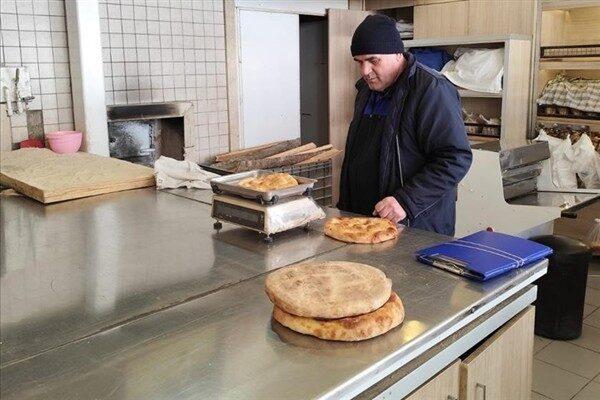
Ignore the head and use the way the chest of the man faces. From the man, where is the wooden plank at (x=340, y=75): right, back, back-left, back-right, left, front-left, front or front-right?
back-right

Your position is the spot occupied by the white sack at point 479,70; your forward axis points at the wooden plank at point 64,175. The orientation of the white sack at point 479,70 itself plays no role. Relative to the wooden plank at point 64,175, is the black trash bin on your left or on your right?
left

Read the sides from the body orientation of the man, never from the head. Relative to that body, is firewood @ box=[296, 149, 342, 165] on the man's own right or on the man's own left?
on the man's own right

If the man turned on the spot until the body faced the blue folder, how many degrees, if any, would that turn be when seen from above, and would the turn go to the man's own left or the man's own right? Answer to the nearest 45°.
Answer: approximately 45° to the man's own left

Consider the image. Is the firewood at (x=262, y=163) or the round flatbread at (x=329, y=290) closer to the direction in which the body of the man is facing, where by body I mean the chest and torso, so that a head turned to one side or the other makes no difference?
the round flatbread

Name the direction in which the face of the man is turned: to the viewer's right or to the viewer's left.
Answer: to the viewer's left

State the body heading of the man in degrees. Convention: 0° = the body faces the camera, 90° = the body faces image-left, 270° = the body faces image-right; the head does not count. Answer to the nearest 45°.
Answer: approximately 45°

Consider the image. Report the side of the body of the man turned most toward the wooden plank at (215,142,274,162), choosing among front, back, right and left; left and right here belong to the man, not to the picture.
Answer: right

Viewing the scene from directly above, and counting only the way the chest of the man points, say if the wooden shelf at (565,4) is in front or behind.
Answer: behind

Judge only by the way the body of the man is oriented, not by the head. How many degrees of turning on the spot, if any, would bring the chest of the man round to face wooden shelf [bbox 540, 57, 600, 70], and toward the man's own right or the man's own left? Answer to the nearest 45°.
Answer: approximately 180°

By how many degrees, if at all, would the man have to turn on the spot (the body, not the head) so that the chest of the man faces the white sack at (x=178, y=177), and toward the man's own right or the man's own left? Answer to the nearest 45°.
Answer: approximately 45° to the man's own right

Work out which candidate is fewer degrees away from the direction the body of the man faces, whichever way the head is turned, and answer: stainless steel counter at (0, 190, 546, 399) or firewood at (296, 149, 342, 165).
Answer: the stainless steel counter

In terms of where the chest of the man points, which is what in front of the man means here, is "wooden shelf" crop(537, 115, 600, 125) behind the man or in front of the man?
behind

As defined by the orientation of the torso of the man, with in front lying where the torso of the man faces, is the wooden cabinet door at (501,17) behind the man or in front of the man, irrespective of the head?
behind
